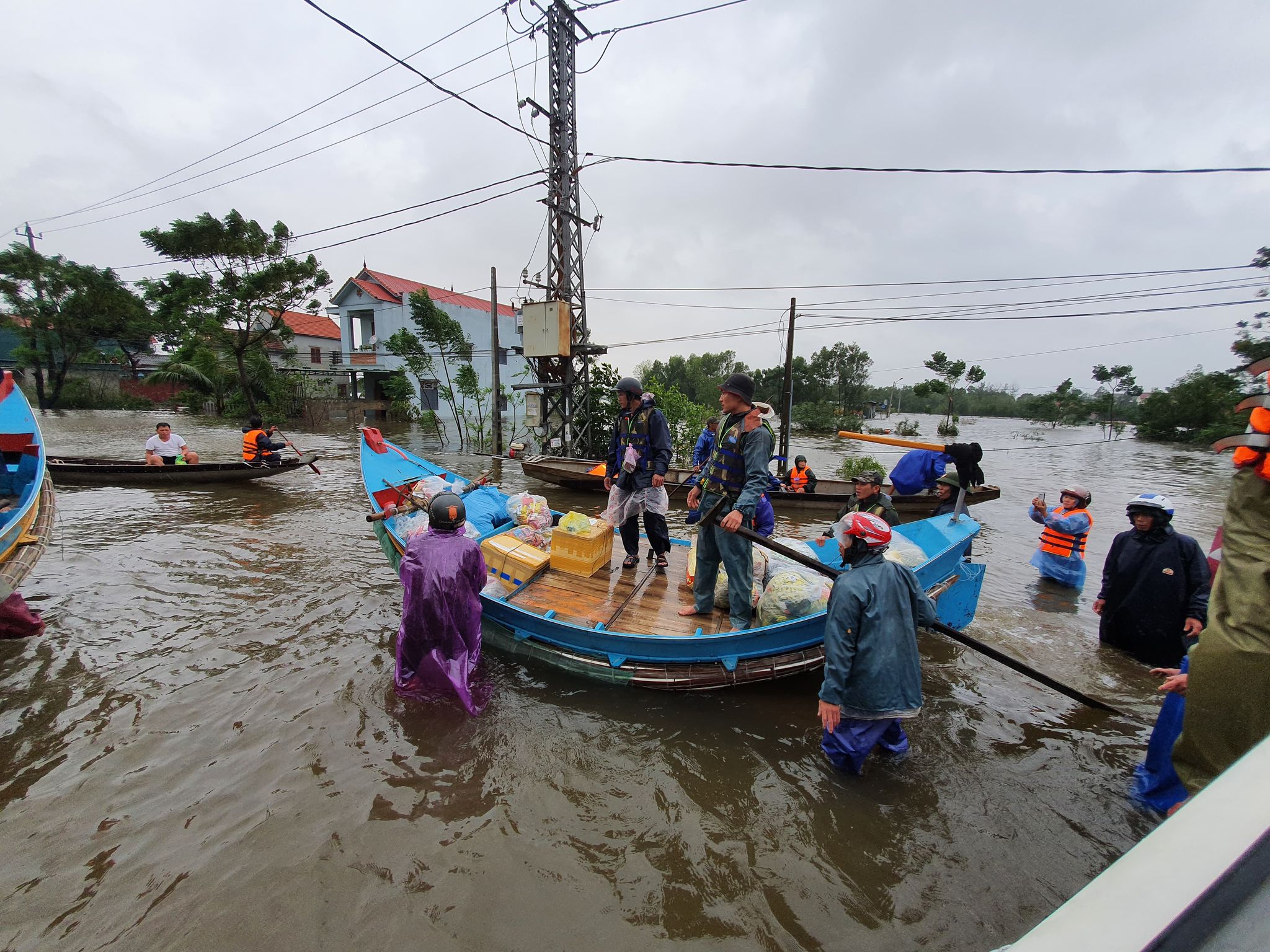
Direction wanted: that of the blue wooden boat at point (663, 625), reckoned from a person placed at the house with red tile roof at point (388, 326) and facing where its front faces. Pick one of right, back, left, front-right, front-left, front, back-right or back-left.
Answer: front-left

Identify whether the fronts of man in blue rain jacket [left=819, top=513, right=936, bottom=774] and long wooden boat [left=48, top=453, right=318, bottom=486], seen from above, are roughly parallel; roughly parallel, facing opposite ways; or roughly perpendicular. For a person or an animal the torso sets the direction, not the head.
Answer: roughly perpendicular

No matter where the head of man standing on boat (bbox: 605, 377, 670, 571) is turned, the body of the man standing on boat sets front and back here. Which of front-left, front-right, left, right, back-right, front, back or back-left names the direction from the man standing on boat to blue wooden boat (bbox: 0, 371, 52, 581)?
front-right

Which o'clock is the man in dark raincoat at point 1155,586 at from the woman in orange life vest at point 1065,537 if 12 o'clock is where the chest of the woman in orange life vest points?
The man in dark raincoat is roughly at 10 o'clock from the woman in orange life vest.

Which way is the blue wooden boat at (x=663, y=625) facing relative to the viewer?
to the viewer's left

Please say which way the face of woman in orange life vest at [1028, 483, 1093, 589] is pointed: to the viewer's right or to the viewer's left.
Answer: to the viewer's left

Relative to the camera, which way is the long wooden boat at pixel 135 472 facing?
to the viewer's right

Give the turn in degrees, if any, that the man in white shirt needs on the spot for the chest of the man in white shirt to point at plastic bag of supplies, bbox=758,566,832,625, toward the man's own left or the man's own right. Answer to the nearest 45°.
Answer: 0° — they already face it

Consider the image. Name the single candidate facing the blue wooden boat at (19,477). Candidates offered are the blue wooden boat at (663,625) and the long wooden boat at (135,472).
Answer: the blue wooden boat at (663,625)

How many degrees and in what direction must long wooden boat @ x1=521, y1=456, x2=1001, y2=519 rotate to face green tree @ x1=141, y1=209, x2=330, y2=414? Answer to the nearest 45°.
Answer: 0° — it already faces it
